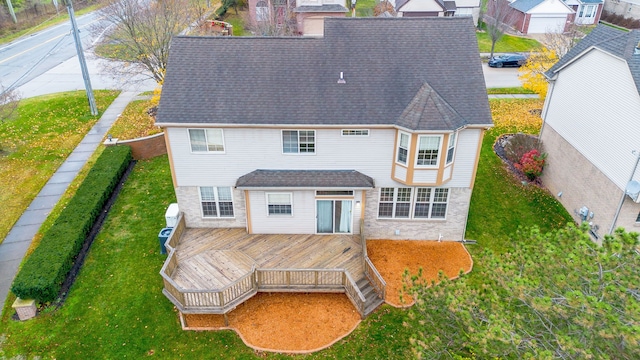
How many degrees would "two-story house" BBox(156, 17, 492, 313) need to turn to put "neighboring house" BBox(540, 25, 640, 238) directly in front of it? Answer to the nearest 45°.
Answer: approximately 90° to its right

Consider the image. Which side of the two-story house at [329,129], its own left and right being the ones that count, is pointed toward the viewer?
back

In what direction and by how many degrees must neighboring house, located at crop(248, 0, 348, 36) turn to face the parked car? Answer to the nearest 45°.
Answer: approximately 90° to its left

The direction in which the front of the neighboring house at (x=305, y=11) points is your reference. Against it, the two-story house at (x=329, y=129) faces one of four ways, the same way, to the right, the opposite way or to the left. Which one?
the opposite way

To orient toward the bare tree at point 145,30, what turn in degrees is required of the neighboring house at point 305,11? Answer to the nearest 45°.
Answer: approximately 45° to its right

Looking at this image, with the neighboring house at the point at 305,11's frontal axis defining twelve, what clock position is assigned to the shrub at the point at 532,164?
The shrub is roughly at 11 o'clock from the neighboring house.

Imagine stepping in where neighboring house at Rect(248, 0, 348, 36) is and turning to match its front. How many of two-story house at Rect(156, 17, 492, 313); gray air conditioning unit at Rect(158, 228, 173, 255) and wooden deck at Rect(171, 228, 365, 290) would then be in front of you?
3

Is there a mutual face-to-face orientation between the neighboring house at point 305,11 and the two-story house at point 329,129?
yes

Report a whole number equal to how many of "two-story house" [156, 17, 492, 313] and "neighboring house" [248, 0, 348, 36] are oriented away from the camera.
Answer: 1

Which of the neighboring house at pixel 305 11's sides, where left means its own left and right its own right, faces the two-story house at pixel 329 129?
front

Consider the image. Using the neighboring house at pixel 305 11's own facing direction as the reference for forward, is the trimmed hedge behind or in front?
in front

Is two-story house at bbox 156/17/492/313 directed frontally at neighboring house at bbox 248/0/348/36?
yes

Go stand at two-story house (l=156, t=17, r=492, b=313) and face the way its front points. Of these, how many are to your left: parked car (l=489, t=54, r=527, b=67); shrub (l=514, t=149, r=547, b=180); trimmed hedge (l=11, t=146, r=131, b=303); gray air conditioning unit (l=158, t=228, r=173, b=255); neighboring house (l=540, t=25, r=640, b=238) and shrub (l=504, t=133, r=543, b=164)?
2

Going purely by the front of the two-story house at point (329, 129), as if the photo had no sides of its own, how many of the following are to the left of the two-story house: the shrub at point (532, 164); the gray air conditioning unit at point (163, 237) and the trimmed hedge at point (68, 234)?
2

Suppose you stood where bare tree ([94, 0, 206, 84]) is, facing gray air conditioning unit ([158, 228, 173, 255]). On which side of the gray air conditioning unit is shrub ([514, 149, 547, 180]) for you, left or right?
left
